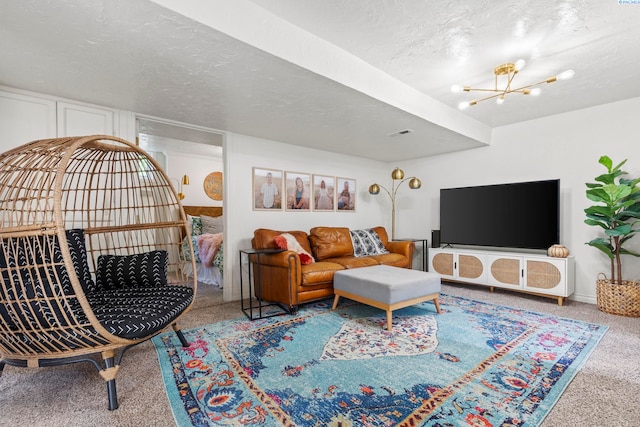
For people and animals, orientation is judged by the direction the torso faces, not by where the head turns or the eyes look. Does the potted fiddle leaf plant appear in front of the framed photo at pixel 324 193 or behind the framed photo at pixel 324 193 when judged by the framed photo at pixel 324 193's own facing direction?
in front

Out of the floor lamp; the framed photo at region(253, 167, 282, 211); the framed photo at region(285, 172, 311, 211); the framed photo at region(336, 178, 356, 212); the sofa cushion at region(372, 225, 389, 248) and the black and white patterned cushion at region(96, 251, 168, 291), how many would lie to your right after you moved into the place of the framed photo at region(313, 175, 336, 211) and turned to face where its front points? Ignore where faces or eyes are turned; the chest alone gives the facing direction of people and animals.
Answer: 3

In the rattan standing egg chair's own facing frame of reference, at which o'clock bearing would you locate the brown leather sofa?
The brown leather sofa is roughly at 10 o'clock from the rattan standing egg chair.

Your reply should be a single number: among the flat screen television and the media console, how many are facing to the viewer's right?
0

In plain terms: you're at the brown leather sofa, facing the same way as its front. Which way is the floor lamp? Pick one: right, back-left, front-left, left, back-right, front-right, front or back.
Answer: left

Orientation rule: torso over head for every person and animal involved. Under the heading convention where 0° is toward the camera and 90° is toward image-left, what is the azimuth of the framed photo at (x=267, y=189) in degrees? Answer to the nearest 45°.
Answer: approximately 315°

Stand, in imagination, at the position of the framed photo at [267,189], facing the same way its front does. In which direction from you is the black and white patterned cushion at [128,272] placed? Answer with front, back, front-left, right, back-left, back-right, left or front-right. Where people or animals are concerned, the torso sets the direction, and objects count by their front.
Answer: right

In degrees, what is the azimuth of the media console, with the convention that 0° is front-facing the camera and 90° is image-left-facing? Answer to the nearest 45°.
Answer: approximately 45°

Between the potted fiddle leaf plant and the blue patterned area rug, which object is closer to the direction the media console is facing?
the blue patterned area rug

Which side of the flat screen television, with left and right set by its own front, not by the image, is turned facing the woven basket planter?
left

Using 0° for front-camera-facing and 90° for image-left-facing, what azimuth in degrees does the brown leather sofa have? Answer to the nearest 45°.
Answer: approximately 315°
